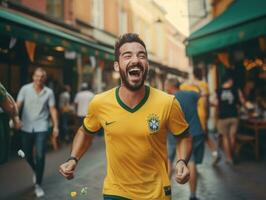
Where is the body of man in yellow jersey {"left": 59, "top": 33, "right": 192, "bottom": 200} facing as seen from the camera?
toward the camera

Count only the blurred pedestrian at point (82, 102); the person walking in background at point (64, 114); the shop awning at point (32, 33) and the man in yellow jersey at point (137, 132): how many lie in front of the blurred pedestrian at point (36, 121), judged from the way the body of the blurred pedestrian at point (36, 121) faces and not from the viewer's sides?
1

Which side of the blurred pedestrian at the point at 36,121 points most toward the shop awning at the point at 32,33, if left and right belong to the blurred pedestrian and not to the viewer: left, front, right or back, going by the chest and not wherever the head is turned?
back

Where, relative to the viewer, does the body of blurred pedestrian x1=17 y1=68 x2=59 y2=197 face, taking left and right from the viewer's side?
facing the viewer

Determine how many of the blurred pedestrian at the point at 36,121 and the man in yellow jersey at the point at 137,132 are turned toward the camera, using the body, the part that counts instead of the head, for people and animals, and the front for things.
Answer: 2

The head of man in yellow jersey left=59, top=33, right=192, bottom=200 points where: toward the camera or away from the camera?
toward the camera

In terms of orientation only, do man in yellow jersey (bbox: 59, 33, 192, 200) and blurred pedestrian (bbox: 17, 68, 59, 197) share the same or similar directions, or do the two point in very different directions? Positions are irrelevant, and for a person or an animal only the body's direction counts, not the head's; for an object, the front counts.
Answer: same or similar directions

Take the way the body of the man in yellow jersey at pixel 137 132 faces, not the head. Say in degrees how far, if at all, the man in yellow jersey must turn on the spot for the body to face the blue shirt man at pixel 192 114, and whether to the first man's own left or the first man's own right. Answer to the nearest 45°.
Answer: approximately 180°

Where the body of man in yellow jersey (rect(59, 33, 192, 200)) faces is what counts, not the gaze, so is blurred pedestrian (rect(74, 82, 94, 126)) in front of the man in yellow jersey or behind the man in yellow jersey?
behind

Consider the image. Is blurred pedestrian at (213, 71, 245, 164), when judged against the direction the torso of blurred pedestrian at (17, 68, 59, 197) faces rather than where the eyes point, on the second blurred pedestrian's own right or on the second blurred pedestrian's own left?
on the second blurred pedestrian's own left
